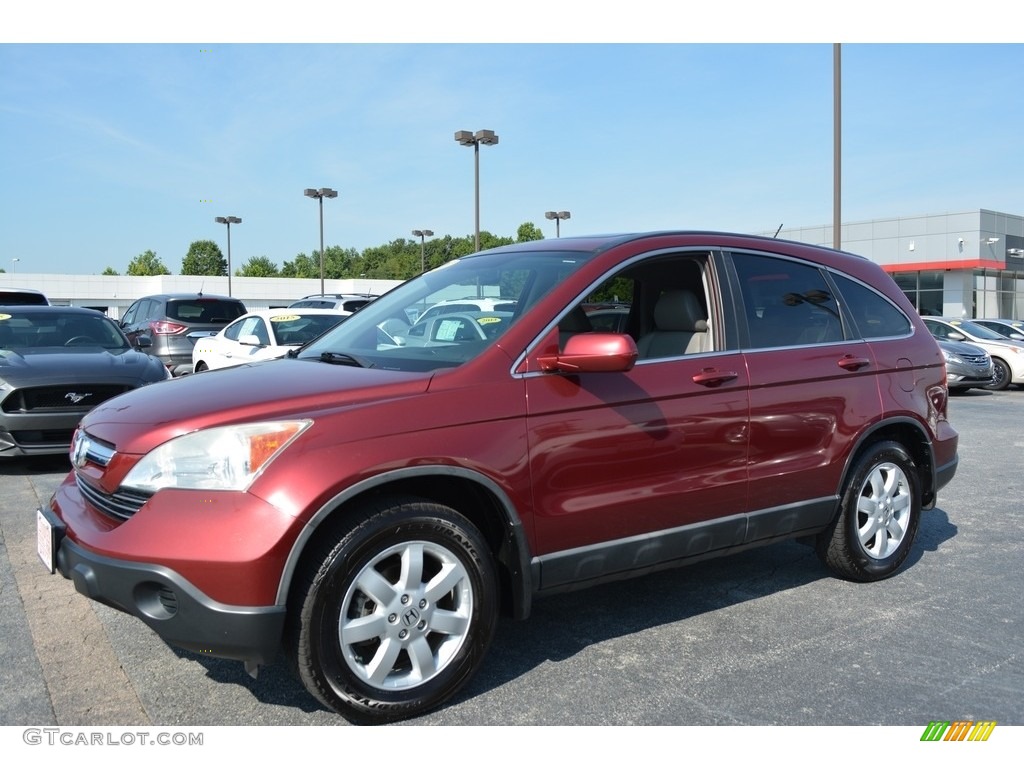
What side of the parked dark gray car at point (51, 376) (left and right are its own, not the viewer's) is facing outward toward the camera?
front

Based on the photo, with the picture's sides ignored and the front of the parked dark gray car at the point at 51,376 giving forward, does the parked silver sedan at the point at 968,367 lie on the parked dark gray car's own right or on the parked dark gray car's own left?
on the parked dark gray car's own left

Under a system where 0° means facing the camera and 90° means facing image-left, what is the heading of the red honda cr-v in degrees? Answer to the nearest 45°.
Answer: approximately 45°

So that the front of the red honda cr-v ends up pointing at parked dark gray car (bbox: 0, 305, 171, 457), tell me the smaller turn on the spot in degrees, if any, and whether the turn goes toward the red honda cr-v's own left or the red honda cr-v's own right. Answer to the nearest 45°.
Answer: approximately 90° to the red honda cr-v's own right

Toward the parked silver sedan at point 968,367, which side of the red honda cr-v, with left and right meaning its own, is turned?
back

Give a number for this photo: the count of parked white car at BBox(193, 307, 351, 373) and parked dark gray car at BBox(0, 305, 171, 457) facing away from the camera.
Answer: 0

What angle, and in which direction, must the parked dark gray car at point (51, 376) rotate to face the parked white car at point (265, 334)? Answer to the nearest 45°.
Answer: approximately 135° to its left

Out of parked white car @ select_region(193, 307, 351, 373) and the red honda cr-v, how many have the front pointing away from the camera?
0

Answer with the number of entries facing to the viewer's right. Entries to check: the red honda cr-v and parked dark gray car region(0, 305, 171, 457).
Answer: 0

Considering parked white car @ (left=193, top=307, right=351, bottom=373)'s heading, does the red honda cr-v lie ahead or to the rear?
ahead
